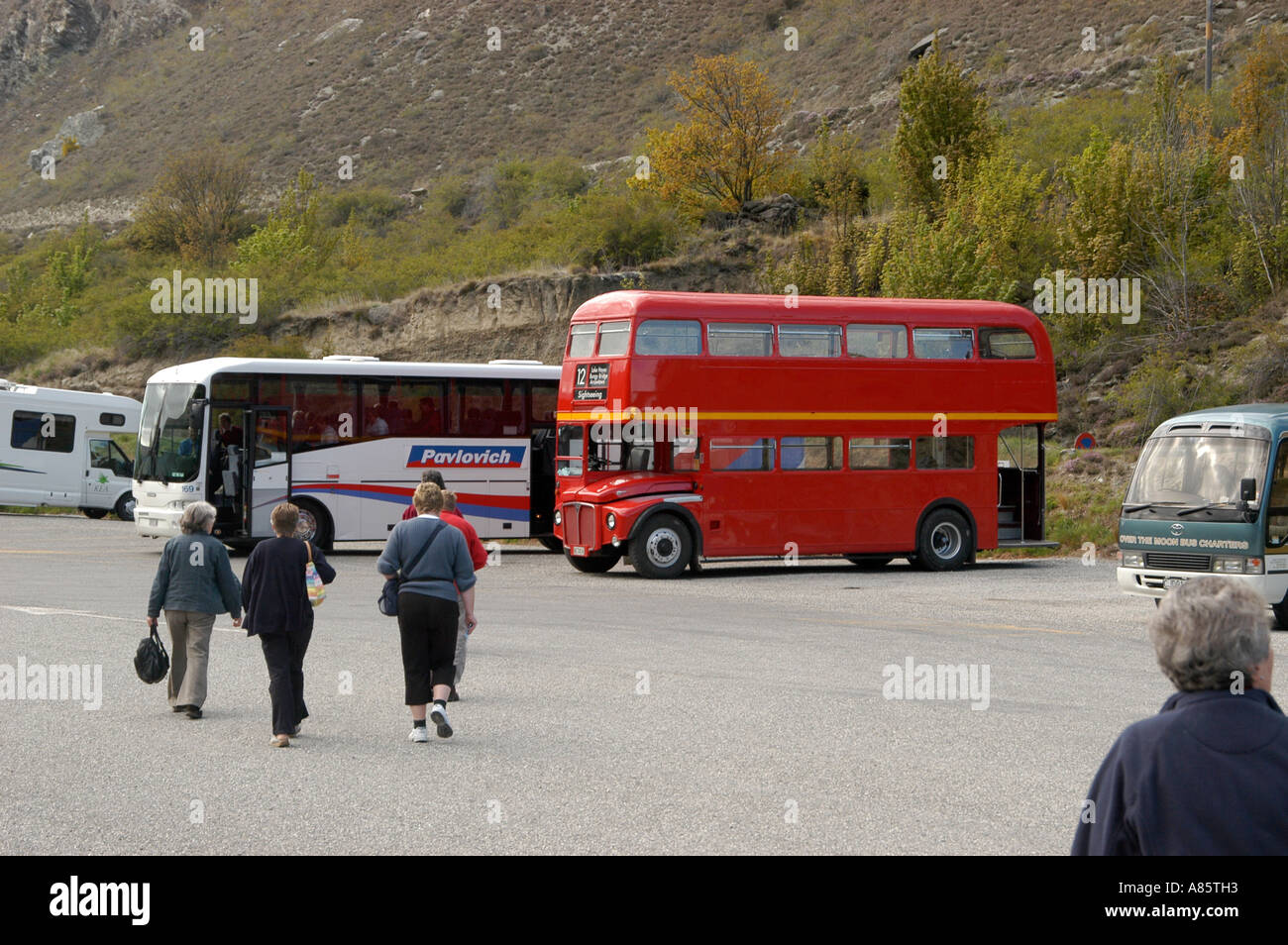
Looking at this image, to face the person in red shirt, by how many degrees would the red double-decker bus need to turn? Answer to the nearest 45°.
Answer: approximately 45° to its left

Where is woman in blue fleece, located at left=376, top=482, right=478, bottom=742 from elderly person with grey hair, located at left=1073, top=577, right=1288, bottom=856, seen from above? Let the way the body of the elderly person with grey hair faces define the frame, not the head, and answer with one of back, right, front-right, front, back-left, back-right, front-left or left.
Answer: front-left

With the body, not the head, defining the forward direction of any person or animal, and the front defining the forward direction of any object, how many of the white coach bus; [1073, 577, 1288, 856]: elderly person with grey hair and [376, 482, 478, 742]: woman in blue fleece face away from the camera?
2

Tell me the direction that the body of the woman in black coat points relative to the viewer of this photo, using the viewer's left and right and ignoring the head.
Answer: facing away from the viewer

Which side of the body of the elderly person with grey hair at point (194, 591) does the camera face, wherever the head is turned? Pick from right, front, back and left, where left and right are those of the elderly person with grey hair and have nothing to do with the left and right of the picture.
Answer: back

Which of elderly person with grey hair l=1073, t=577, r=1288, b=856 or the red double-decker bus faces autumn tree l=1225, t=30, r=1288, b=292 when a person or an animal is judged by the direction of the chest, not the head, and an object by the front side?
the elderly person with grey hair

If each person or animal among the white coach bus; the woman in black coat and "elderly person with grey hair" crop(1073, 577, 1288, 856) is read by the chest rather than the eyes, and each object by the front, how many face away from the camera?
2

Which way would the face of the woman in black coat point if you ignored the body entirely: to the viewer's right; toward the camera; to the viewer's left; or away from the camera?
away from the camera

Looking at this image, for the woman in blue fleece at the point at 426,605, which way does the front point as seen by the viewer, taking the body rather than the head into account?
away from the camera

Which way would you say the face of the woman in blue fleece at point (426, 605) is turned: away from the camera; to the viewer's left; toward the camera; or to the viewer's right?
away from the camera

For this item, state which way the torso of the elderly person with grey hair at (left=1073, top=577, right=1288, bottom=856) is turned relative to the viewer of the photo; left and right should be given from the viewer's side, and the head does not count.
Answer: facing away from the viewer

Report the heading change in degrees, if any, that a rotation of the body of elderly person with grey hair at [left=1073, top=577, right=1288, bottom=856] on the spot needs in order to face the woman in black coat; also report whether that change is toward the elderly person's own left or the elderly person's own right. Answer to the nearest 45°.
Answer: approximately 45° to the elderly person's own left
